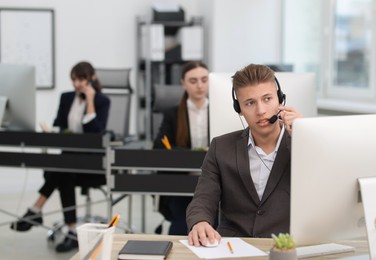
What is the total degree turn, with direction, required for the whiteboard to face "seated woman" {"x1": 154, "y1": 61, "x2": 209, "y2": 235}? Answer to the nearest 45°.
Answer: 0° — it already faces them

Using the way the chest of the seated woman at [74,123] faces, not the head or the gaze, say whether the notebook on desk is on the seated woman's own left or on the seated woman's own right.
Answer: on the seated woman's own left

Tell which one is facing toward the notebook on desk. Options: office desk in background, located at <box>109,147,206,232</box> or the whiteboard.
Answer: the whiteboard

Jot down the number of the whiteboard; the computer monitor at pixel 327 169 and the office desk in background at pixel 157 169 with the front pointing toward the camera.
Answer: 1

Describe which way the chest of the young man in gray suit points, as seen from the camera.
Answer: toward the camera

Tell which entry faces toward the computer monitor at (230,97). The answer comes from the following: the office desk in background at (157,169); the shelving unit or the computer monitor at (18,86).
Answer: the shelving unit

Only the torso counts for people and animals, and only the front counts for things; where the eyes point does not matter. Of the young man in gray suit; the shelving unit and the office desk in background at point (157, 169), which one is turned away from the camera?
the office desk in background

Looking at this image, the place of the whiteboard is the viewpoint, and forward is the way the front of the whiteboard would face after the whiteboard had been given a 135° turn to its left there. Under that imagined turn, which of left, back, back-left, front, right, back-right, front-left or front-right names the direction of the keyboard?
back-right

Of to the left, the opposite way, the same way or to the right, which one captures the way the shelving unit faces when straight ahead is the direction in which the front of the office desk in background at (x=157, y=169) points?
the opposite way

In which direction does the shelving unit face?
toward the camera

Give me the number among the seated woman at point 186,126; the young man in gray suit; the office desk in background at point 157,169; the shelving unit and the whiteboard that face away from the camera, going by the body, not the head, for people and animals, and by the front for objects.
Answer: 1

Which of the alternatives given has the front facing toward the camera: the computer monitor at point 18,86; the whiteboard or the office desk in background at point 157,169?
the whiteboard

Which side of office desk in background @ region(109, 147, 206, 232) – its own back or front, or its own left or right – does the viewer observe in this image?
back

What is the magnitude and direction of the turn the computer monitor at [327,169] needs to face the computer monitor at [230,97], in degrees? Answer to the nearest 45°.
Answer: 0° — it already faces it

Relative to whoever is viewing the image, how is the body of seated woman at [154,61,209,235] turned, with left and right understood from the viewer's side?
facing the viewer and to the right of the viewer

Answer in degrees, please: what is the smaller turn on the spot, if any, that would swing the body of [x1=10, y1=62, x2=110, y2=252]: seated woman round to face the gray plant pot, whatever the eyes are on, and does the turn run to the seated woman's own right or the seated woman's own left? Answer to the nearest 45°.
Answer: approximately 45° to the seated woman's own left

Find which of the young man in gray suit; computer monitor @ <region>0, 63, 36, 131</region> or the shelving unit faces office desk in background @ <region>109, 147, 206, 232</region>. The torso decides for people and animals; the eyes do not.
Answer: the shelving unit

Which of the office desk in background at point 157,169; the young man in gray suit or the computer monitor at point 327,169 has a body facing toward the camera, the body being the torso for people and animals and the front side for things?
the young man in gray suit

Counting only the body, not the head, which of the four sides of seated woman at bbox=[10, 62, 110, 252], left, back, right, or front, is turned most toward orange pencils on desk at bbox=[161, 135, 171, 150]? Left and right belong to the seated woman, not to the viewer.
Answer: left

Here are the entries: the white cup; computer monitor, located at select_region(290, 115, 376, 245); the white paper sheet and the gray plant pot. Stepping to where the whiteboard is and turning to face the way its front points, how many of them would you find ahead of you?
4
